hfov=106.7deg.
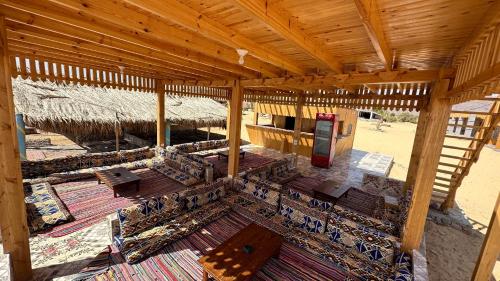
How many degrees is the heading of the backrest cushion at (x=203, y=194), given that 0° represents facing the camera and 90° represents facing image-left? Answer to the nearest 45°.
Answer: approximately 315°

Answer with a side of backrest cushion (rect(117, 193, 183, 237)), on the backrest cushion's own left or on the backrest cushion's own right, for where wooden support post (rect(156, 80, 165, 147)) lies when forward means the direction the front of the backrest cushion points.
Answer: on the backrest cushion's own left

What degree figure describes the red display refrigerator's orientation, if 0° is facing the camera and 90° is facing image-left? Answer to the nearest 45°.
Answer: approximately 45°

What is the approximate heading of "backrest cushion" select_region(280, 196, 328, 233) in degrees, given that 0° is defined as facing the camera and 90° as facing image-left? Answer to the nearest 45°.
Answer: approximately 45°

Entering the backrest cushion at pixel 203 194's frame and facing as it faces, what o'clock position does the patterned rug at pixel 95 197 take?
The patterned rug is roughly at 5 o'clock from the backrest cushion.

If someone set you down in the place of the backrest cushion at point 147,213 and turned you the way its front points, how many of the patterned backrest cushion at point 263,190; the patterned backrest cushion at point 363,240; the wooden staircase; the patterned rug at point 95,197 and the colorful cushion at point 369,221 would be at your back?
1

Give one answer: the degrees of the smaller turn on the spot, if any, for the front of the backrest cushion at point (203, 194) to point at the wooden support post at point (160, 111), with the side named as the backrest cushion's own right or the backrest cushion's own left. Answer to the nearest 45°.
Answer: approximately 180°

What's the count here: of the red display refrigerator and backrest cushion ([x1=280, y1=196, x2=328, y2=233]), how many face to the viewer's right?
0

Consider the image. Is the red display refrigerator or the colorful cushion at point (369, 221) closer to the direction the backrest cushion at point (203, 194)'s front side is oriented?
the colorful cushion

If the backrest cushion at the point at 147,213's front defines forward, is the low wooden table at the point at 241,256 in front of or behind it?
in front

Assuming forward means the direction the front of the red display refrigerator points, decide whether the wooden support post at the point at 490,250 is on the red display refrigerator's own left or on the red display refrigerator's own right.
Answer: on the red display refrigerator's own left

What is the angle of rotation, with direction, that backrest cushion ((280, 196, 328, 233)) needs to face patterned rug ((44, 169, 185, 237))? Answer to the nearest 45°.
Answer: approximately 45° to its right

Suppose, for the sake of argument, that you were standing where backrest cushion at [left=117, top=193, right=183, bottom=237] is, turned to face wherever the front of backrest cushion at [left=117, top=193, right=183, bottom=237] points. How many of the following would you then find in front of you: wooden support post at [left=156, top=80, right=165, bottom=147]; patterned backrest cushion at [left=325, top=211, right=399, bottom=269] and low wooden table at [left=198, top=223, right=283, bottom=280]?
2
